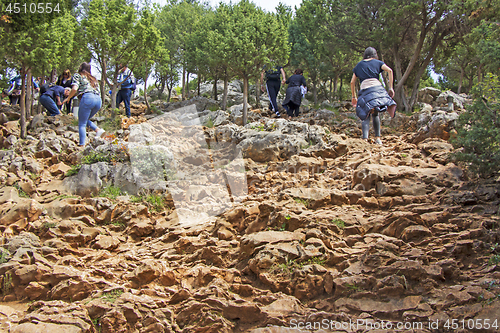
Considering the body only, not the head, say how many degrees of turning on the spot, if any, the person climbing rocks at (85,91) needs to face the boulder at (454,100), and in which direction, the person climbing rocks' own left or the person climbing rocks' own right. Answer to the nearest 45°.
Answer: approximately 135° to the person climbing rocks' own right

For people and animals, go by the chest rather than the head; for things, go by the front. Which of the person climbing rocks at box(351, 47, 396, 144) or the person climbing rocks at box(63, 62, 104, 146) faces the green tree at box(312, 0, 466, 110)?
the person climbing rocks at box(351, 47, 396, 144)

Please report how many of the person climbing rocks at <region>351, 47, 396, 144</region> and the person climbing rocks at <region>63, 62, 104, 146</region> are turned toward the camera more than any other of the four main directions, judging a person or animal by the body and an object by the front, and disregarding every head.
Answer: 0

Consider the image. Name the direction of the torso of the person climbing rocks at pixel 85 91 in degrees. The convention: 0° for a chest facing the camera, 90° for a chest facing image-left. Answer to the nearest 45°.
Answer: approximately 135°

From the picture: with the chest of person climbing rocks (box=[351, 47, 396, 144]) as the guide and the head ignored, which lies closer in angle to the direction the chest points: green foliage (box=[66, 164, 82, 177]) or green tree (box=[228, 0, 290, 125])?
the green tree

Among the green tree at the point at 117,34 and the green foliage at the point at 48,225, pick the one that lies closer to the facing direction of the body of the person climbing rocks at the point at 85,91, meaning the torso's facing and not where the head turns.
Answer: the green tree

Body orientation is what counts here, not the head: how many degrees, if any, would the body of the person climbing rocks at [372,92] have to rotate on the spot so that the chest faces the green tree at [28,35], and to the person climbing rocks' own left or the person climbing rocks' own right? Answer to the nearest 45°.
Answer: approximately 90° to the person climbing rocks' own left

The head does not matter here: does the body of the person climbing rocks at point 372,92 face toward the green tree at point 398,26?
yes

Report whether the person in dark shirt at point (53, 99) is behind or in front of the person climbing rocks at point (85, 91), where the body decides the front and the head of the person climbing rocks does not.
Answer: in front

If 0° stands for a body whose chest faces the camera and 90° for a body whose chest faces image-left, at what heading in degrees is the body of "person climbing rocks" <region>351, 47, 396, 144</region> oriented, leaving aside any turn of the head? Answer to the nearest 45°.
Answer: approximately 180°

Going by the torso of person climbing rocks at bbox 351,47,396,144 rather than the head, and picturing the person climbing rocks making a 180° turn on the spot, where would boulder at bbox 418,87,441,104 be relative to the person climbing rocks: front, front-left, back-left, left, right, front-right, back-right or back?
back

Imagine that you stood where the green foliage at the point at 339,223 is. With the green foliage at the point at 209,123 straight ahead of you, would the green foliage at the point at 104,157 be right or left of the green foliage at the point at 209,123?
left
